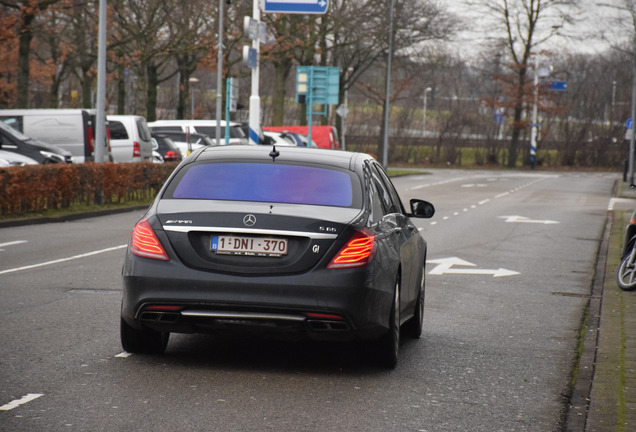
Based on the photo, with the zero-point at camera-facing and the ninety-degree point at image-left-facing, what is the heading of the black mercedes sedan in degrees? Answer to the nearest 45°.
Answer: approximately 180°

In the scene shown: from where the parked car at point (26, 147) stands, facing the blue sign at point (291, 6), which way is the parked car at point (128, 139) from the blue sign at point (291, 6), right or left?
left

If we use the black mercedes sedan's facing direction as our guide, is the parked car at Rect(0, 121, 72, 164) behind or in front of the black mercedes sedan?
in front

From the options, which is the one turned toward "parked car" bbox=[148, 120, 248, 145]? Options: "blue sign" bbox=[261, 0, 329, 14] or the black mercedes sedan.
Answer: the black mercedes sedan

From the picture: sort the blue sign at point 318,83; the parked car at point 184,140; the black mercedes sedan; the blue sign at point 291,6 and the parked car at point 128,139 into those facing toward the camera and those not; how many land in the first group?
2

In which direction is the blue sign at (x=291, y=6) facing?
toward the camera

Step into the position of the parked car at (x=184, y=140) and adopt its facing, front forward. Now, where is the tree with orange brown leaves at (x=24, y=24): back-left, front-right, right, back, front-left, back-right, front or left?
back-right

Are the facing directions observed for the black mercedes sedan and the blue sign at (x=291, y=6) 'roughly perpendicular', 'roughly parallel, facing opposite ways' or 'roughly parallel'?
roughly parallel, facing opposite ways

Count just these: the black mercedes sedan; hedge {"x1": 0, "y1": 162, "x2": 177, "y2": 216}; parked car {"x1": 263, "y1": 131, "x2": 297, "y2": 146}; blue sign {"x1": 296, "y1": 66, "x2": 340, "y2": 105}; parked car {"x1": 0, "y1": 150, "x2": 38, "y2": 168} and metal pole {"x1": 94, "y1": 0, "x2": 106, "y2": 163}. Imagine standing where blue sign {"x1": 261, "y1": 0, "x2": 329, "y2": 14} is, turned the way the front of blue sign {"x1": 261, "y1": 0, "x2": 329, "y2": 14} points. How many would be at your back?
2

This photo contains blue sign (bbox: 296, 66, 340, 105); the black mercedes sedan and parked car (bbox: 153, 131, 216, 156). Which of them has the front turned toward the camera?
the blue sign

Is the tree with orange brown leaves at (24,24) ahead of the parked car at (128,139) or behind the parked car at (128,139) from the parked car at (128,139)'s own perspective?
ahead
